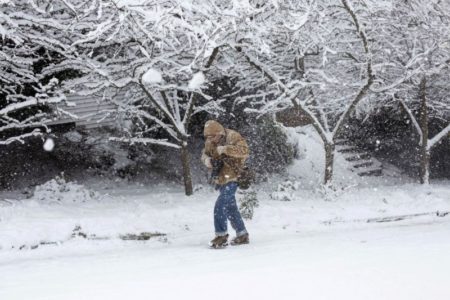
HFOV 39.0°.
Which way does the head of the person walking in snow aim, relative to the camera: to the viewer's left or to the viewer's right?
to the viewer's left

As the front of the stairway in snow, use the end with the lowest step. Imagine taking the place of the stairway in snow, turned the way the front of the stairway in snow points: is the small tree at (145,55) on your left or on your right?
on your right

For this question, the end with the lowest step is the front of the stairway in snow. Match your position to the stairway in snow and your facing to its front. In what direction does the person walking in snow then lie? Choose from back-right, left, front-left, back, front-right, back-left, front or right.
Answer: front-right

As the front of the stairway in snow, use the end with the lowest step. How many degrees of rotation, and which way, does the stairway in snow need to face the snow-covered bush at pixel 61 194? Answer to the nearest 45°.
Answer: approximately 90° to its right
